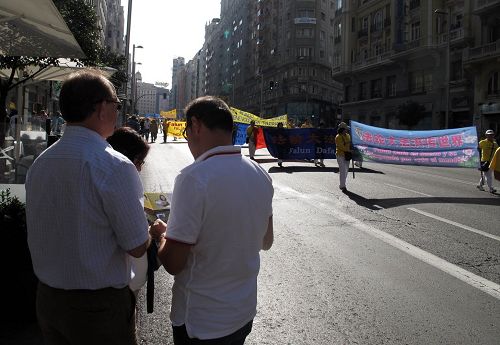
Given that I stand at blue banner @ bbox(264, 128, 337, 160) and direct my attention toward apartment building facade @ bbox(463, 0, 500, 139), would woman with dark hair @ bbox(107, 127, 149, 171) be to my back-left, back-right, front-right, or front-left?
back-right

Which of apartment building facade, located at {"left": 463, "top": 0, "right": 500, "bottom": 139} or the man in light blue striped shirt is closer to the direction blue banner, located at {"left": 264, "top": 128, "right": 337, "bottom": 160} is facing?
the man in light blue striped shirt

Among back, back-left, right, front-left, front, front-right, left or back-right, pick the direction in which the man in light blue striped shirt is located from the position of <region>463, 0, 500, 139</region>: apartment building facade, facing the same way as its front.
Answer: front-left

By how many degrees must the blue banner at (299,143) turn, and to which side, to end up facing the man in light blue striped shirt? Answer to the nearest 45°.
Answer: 0° — it already faces them

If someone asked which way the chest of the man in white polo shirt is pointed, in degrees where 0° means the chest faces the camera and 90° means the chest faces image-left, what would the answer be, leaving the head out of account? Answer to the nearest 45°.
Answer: approximately 135°

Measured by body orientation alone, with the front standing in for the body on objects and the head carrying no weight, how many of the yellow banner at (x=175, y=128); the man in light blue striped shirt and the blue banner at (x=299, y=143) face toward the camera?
2

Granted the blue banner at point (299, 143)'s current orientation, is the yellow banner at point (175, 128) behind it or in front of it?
behind

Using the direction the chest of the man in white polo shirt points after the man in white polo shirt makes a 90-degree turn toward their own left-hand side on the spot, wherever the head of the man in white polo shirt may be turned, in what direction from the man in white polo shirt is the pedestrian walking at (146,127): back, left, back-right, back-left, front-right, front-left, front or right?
back-right

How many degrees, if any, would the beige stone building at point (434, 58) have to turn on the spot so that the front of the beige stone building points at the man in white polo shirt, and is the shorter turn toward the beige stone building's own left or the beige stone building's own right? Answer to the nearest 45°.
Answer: approximately 45° to the beige stone building's own left

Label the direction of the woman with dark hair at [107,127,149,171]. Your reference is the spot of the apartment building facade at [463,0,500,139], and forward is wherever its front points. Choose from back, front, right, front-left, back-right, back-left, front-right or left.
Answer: front-left

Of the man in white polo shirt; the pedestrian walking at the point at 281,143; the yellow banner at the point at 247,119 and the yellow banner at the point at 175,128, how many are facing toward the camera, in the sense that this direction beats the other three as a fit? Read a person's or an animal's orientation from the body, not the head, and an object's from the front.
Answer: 3

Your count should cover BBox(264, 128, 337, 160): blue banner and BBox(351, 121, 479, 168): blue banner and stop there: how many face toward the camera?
2
